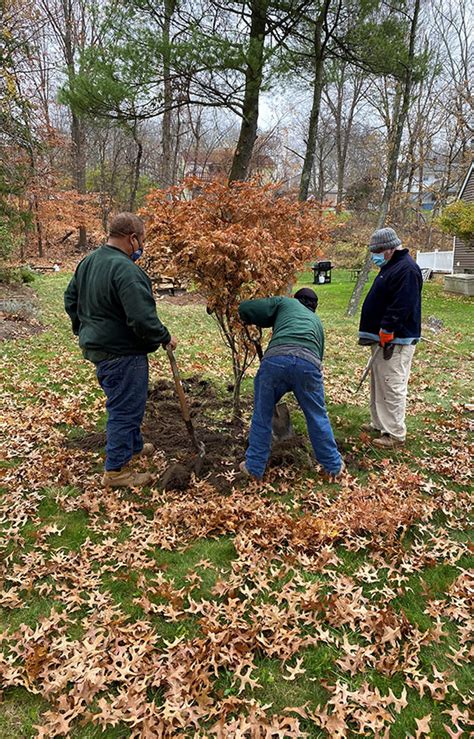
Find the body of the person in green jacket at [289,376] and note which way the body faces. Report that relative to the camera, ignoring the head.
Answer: away from the camera

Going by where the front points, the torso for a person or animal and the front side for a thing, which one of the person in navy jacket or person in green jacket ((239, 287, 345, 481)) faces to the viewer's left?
the person in navy jacket

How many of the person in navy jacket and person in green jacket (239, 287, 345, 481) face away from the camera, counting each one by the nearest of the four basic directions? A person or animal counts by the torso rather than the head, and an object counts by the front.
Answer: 1

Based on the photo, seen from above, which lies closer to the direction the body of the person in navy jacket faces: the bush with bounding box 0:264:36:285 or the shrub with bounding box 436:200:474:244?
the bush

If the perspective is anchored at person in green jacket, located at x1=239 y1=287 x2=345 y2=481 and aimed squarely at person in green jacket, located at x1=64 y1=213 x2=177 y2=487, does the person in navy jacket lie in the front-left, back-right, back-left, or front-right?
back-right

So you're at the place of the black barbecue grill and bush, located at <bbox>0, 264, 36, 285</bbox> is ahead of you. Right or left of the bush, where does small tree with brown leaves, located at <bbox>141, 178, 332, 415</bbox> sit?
left

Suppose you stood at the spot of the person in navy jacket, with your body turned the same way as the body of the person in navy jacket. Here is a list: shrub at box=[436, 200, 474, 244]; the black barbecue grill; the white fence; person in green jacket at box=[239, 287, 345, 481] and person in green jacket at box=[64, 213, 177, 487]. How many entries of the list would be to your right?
3

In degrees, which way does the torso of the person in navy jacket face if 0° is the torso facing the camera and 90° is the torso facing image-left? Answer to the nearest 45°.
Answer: approximately 90°
